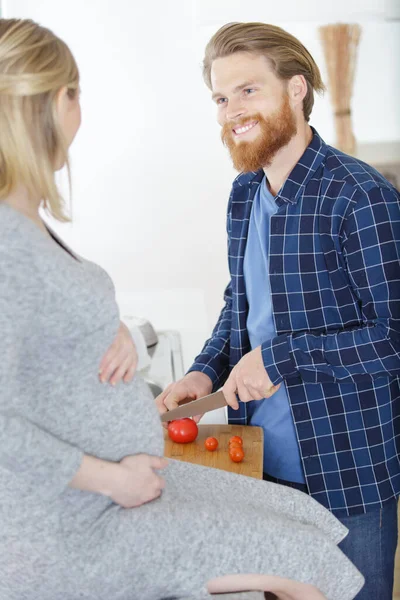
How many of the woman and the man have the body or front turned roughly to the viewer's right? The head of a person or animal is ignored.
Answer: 1

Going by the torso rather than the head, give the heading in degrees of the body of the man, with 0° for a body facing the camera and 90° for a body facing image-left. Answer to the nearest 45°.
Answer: approximately 45°

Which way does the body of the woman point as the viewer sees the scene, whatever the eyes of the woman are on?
to the viewer's right

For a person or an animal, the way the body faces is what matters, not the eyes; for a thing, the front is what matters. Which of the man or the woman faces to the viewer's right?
the woman

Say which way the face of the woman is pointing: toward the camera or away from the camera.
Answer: away from the camera
